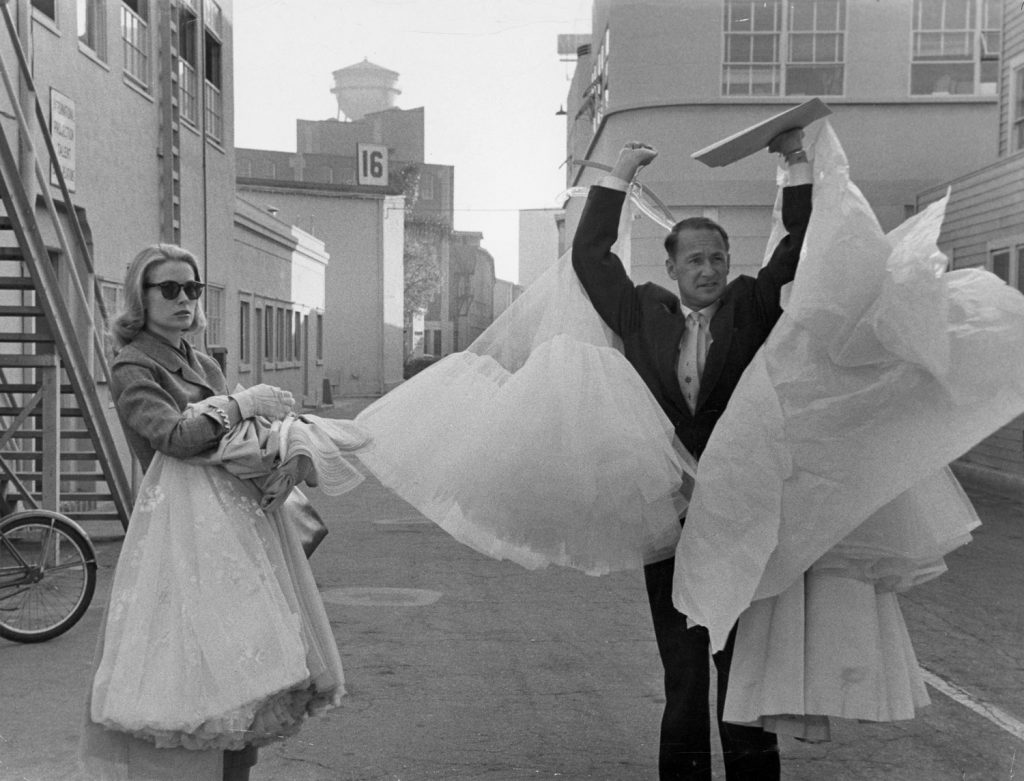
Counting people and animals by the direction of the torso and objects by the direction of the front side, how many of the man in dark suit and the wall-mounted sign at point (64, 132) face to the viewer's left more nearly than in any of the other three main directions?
0

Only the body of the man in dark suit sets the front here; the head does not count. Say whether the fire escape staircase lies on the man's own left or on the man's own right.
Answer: on the man's own right

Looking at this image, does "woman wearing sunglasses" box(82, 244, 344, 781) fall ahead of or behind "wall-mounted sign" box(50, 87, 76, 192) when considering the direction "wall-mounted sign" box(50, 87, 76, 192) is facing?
ahead

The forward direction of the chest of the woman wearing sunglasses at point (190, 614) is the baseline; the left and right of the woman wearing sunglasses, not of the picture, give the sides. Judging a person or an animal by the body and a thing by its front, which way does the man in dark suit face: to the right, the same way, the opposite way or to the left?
to the right

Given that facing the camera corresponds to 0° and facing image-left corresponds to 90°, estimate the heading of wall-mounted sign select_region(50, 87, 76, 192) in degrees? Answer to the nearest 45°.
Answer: approximately 315°

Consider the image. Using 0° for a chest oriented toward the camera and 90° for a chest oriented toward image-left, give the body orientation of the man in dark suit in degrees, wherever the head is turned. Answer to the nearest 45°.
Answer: approximately 0°

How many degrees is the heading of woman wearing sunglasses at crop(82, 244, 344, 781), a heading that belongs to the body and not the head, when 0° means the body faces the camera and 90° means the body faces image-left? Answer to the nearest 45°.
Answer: approximately 315°

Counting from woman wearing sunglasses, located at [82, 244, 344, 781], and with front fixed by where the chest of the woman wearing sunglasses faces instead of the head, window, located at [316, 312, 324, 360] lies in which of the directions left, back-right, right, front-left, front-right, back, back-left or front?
back-left

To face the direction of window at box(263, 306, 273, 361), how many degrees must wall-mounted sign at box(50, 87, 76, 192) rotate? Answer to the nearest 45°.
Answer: approximately 135° to its left

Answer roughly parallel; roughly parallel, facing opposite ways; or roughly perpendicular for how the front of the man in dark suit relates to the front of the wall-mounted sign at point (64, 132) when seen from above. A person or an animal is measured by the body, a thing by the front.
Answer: roughly perpendicular

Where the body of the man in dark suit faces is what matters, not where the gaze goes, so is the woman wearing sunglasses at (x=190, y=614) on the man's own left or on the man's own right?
on the man's own right

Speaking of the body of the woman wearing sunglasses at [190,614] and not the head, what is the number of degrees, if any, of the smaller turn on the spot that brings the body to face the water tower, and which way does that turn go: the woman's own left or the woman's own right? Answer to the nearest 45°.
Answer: approximately 135° to the woman's own left

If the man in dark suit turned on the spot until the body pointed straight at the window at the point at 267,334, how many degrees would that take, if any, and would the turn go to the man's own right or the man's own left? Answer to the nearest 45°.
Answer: approximately 135° to the man's own right

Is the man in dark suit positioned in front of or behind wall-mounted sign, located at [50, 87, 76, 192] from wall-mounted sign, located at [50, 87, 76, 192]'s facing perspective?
in front

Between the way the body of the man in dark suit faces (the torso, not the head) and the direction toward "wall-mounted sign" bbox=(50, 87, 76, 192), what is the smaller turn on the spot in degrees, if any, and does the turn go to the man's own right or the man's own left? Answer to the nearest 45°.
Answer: approximately 135° to the man's own right
